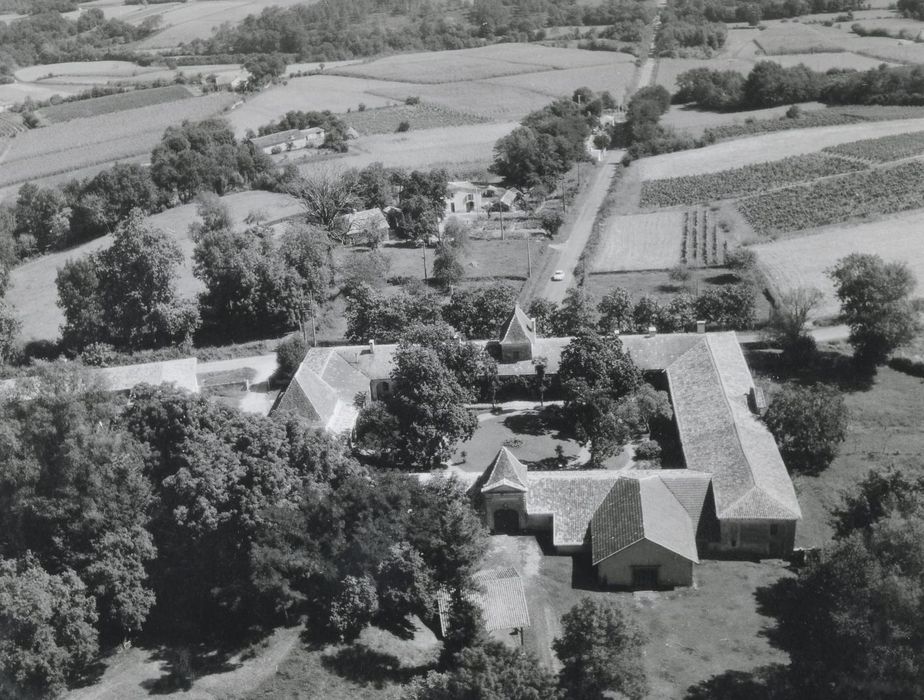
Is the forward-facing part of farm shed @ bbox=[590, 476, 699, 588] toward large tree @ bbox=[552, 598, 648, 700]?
yes

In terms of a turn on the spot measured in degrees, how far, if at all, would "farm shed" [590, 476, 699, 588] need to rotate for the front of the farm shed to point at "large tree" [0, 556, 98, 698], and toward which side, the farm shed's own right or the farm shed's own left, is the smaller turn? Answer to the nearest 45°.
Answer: approximately 45° to the farm shed's own right

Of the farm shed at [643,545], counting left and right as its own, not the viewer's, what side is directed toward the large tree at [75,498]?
right

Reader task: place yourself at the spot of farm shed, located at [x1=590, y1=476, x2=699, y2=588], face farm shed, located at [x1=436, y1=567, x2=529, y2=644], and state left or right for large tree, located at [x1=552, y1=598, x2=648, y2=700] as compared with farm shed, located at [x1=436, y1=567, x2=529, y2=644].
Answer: left

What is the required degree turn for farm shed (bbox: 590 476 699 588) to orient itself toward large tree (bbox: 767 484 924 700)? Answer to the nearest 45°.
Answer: approximately 45° to its left

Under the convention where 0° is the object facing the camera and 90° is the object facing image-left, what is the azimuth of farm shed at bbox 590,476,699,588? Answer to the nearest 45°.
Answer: approximately 0°

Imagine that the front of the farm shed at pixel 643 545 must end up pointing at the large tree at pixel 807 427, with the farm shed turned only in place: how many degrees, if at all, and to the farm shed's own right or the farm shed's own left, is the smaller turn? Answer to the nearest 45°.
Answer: approximately 135° to the farm shed's own left

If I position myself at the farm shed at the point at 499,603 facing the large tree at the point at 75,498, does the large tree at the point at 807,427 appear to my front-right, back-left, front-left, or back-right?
back-right

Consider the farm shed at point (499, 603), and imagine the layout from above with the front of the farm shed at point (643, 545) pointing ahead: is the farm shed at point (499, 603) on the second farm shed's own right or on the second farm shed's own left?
on the second farm shed's own right

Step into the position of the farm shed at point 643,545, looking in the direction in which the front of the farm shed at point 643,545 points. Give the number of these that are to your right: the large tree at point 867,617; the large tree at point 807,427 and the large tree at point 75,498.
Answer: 1

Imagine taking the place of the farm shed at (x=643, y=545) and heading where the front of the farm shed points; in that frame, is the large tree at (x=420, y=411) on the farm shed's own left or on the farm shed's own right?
on the farm shed's own right
